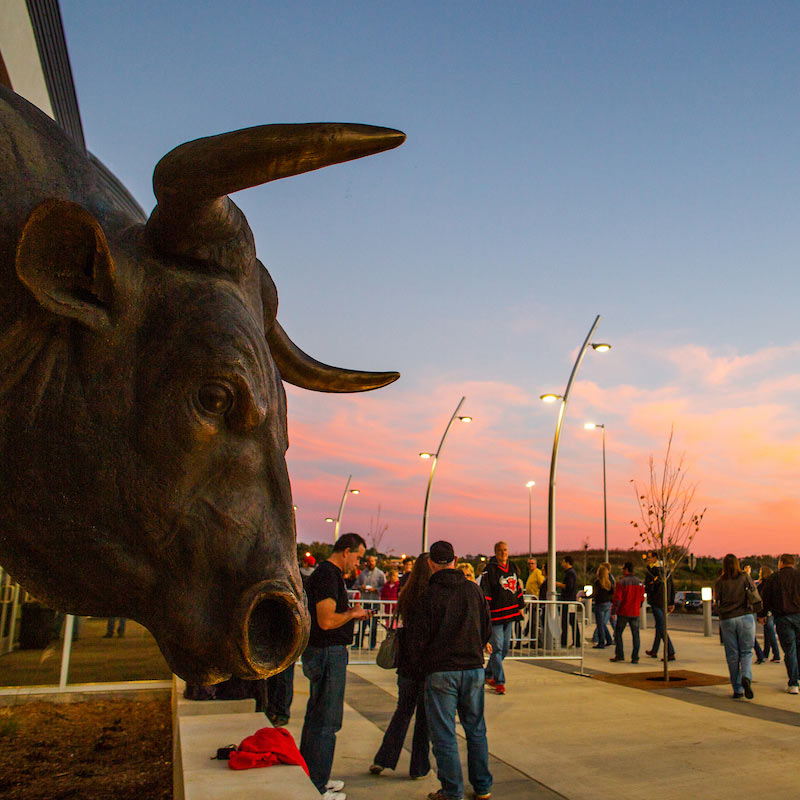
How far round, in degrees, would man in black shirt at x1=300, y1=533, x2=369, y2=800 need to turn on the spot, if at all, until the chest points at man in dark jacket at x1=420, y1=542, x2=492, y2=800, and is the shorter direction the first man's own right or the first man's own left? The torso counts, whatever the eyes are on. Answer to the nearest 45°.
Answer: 0° — they already face them

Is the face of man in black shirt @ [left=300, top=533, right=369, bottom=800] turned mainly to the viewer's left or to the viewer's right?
to the viewer's right

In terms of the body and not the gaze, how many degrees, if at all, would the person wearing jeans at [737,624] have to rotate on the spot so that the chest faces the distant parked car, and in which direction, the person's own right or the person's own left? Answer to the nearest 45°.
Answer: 0° — they already face it

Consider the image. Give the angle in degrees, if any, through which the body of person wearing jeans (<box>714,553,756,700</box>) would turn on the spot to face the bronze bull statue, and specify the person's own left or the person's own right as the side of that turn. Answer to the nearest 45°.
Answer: approximately 180°

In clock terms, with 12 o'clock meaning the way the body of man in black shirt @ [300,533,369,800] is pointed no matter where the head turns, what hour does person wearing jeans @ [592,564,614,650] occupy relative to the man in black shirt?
The person wearing jeans is roughly at 10 o'clock from the man in black shirt.

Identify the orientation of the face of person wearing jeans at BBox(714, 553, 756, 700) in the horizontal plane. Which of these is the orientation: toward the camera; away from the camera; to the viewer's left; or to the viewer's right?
away from the camera

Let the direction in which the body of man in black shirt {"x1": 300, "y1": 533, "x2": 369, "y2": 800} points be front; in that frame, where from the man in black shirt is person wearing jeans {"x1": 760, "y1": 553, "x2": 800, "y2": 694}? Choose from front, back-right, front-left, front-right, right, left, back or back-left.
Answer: front-left

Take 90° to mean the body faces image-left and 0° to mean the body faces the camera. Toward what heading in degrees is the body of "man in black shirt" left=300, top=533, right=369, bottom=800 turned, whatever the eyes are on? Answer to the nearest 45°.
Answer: approximately 270°

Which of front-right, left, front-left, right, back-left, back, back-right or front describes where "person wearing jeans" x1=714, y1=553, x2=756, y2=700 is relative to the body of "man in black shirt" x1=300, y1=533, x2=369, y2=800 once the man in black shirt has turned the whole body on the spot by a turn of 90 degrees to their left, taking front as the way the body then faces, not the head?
front-right

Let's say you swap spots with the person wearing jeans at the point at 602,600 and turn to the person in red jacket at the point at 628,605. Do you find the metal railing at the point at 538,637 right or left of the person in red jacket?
right

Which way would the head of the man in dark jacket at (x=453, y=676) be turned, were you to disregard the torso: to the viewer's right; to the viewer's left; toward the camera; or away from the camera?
away from the camera

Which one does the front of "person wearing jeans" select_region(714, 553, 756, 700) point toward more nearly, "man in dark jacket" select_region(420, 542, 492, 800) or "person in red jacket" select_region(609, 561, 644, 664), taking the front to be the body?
the person in red jacket

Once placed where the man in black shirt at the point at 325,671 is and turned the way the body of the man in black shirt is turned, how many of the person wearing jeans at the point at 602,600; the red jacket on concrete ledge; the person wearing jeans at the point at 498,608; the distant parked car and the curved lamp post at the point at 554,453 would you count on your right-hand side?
1

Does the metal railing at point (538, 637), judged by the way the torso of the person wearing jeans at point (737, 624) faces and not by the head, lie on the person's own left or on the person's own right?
on the person's own left

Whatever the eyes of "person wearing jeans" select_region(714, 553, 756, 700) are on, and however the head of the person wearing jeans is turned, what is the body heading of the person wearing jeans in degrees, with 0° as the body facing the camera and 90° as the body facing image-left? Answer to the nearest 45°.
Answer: approximately 180°
